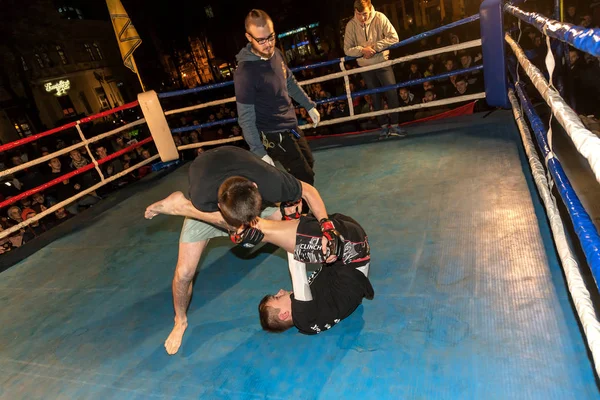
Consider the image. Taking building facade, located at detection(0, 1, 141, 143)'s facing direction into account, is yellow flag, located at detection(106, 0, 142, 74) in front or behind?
in front

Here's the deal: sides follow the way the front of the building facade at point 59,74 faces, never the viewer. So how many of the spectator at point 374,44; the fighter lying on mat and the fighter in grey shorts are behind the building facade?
0

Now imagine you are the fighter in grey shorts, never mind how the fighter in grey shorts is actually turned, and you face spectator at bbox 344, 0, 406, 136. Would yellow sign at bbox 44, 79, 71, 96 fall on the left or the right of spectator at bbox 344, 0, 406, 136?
left

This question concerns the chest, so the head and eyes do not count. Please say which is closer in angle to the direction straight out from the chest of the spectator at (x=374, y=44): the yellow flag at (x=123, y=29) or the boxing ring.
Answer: the boxing ring

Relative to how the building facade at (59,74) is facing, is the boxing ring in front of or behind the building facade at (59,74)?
in front

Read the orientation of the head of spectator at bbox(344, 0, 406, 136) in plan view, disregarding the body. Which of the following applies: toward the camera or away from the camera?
toward the camera

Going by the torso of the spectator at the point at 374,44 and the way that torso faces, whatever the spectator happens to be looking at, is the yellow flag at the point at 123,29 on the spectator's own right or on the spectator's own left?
on the spectator's own right

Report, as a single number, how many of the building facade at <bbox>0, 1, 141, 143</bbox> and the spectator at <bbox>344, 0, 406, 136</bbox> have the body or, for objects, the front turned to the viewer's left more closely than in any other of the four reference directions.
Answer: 0

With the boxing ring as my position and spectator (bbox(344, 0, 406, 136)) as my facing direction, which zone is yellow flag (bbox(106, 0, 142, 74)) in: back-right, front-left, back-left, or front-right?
front-left

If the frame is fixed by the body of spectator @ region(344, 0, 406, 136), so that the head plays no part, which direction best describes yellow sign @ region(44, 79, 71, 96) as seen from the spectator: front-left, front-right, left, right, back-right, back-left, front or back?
back-right

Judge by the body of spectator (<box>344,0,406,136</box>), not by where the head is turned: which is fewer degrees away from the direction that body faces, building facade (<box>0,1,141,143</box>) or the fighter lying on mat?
the fighter lying on mat

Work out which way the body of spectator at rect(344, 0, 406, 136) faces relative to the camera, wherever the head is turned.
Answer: toward the camera

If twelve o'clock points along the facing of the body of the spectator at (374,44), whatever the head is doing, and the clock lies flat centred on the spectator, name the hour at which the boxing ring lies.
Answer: The boxing ring is roughly at 12 o'clock from the spectator.

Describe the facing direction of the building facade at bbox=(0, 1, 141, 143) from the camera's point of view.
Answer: facing the viewer and to the right of the viewer
